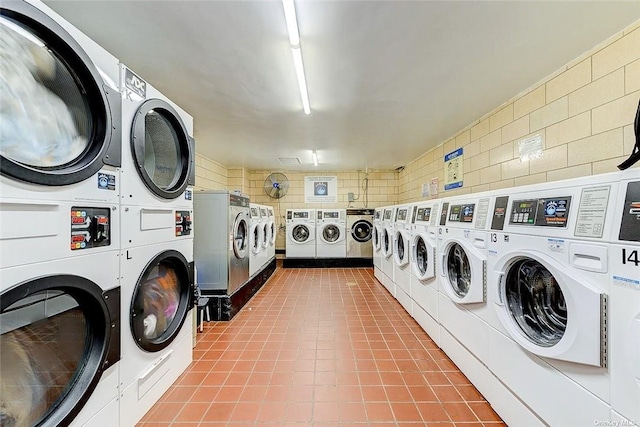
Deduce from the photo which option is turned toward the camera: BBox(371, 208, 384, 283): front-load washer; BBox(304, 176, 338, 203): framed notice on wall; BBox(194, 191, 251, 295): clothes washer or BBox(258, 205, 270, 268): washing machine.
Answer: the framed notice on wall

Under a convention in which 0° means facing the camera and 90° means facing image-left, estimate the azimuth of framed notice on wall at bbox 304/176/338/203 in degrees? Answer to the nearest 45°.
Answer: approximately 0°

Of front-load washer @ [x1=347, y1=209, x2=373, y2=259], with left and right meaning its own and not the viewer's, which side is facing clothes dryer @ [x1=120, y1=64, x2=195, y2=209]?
front

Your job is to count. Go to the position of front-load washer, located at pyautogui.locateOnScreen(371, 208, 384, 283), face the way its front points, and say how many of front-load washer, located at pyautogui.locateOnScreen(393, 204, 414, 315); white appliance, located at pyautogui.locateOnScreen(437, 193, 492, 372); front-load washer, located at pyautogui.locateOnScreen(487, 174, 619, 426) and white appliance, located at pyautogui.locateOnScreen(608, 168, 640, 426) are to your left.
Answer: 4

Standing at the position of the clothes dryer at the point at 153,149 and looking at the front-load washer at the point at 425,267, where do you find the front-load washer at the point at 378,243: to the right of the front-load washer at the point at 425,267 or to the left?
left

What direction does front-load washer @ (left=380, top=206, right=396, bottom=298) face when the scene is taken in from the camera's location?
facing to the left of the viewer

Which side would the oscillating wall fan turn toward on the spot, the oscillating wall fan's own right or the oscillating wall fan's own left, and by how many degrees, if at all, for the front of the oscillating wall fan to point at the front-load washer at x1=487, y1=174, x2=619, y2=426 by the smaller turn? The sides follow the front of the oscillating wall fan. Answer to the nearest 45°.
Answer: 0° — it already faces it

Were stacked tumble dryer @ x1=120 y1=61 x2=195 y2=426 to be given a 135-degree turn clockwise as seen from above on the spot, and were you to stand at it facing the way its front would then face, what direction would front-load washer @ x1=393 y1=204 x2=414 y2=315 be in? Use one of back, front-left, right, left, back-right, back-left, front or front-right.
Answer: back

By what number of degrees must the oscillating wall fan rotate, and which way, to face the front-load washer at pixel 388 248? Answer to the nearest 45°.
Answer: approximately 45° to its left

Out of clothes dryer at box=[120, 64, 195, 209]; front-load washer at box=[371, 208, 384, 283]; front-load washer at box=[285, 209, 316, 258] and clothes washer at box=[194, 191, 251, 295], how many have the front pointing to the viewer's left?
1

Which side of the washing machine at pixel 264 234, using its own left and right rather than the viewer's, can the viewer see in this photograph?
right

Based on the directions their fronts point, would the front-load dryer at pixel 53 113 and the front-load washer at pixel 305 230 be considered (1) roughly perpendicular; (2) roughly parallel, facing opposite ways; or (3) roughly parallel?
roughly perpendicular

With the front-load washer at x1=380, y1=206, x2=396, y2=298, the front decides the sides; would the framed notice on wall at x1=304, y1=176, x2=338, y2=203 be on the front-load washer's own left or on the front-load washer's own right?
on the front-load washer's own right

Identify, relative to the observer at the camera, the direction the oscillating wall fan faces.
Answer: facing the viewer

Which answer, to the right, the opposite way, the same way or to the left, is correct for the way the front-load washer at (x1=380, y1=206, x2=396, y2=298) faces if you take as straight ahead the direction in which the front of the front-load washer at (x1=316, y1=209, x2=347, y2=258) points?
to the right

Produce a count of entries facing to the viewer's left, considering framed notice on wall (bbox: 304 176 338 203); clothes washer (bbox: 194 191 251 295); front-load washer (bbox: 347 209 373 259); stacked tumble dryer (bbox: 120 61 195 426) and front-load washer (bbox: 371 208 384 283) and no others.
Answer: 1

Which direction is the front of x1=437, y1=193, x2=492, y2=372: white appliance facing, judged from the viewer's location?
facing the viewer and to the left of the viewer

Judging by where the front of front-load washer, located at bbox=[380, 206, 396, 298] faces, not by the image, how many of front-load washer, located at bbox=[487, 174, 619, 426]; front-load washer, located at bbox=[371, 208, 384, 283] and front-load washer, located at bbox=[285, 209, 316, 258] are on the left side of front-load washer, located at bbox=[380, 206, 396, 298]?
1

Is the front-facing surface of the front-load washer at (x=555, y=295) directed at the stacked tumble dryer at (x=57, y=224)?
yes

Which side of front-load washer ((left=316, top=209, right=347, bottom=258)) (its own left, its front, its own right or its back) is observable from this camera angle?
front

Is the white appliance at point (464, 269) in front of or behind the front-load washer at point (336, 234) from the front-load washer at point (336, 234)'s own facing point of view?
in front

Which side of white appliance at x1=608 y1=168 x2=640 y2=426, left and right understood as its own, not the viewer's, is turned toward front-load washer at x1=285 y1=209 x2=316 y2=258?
right

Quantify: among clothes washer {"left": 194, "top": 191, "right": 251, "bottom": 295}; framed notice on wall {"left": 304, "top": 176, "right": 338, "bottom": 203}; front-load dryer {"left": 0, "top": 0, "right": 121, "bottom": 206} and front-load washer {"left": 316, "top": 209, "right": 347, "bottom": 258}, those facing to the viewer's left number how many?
0
